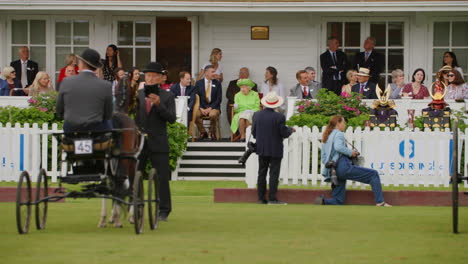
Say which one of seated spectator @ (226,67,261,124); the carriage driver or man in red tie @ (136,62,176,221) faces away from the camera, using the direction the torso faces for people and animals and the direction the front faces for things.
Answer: the carriage driver

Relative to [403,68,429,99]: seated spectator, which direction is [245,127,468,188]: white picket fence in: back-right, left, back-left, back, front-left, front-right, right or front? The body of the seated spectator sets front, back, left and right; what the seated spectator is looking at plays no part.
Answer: front

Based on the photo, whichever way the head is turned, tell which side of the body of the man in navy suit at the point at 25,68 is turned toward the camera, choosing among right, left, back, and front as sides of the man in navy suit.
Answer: front

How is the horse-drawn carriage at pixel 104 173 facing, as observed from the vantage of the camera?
facing away from the viewer

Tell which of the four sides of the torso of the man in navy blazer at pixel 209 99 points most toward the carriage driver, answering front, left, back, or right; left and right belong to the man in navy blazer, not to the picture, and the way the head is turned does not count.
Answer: front

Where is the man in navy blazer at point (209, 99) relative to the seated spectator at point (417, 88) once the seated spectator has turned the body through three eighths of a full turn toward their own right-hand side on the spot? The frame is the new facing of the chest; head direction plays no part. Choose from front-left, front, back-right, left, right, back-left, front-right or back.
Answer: front-left

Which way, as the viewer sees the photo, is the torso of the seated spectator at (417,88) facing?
toward the camera

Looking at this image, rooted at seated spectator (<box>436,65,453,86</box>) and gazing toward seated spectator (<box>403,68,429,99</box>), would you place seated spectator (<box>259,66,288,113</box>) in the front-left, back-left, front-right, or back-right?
front-left

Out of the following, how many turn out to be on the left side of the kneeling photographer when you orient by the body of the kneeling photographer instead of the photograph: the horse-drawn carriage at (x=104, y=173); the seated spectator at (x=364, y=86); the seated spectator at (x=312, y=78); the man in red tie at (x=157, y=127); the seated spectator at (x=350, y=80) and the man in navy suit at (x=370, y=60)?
4

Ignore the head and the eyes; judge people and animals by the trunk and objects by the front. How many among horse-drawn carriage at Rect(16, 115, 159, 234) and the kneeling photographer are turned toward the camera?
0

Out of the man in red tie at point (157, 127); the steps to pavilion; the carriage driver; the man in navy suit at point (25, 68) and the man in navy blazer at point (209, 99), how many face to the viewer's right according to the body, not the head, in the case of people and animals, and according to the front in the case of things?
0

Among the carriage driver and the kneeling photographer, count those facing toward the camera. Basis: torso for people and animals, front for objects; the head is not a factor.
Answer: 0

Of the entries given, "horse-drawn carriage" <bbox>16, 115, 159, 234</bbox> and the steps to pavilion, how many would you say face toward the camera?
1

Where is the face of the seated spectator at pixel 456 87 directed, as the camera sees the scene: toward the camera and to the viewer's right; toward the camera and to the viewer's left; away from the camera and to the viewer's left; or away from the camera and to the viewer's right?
toward the camera and to the viewer's left

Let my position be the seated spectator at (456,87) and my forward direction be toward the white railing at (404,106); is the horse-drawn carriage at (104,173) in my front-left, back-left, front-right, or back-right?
front-left

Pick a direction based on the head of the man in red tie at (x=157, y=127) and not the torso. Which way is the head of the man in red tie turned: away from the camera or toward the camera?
toward the camera

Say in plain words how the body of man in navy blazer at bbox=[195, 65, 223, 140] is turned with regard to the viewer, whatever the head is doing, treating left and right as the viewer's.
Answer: facing the viewer
